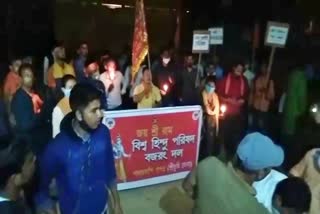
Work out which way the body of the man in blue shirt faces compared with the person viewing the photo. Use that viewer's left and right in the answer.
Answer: facing the viewer and to the right of the viewer

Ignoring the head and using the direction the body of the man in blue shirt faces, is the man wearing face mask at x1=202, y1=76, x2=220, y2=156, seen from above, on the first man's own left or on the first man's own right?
on the first man's own left

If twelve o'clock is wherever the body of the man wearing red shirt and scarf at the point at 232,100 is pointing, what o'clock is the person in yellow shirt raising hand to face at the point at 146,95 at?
The person in yellow shirt raising hand to face is roughly at 2 o'clock from the man wearing red shirt and scarf.

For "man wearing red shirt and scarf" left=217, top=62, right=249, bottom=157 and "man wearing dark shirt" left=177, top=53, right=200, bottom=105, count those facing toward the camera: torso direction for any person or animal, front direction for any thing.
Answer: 2

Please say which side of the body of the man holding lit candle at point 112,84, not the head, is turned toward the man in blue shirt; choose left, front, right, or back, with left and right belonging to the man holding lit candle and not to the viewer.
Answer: front

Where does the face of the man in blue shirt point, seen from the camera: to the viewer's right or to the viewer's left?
to the viewer's right

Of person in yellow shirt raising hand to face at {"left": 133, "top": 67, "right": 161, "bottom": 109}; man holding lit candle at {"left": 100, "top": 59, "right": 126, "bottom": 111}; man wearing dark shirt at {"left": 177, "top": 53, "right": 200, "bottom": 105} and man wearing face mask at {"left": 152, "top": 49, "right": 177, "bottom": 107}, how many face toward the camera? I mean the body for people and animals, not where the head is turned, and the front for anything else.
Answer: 4

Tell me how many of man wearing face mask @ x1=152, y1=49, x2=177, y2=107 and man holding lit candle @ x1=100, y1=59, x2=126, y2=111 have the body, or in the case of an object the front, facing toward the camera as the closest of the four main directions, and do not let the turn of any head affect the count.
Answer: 2

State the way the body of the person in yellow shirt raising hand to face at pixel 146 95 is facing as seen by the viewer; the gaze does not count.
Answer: toward the camera

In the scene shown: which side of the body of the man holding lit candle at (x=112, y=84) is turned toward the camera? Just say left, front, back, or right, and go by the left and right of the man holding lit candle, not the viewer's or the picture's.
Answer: front

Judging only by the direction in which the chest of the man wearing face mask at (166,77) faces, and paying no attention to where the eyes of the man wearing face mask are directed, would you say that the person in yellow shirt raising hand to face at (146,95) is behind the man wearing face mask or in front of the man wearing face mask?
in front

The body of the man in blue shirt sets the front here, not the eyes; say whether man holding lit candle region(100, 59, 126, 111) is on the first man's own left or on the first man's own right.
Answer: on the first man's own left

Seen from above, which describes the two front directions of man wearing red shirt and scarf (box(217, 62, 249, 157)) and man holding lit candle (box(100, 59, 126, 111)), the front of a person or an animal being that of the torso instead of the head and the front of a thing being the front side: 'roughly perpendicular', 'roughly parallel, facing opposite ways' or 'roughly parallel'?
roughly parallel
